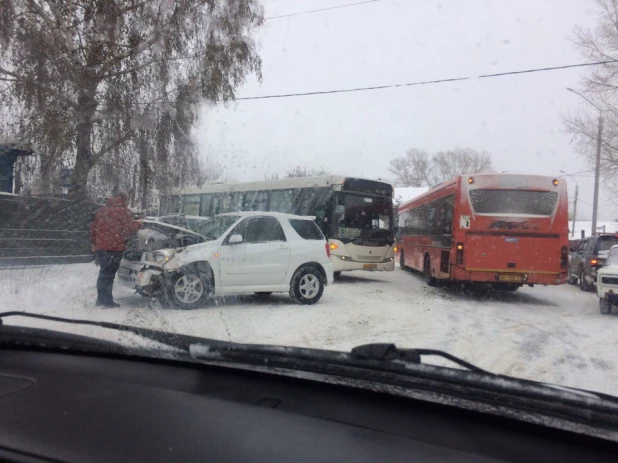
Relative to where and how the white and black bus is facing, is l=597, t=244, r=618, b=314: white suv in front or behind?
in front

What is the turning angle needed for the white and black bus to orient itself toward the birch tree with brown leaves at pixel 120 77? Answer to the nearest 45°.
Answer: approximately 90° to its right

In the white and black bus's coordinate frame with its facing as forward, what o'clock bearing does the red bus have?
The red bus is roughly at 10 o'clock from the white and black bus.

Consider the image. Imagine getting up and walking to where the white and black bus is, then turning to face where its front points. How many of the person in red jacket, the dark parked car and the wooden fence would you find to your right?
2

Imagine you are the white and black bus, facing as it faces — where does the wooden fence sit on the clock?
The wooden fence is roughly at 3 o'clock from the white and black bus.

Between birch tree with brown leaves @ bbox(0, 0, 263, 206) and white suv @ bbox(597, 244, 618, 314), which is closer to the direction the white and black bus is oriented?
the white suv

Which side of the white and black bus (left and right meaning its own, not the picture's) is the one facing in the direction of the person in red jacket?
right

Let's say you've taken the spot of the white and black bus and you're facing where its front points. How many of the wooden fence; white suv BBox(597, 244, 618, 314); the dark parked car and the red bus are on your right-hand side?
1

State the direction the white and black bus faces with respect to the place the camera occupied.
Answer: facing the viewer and to the right of the viewer

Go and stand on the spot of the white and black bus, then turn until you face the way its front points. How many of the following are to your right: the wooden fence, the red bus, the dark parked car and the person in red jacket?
2

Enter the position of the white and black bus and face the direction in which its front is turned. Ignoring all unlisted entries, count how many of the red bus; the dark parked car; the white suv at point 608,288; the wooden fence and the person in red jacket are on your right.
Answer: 2

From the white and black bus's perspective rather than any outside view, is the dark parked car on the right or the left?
on its left

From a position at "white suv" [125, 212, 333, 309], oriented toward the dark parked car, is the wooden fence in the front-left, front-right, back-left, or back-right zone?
back-left
